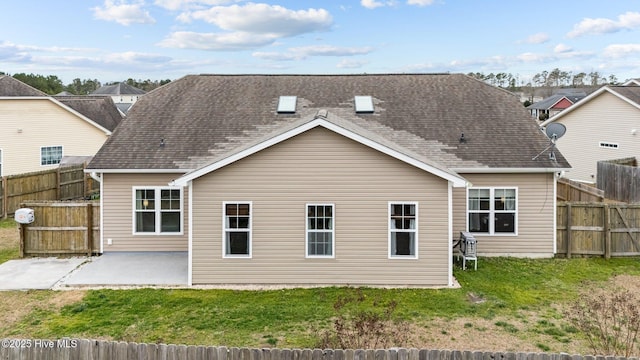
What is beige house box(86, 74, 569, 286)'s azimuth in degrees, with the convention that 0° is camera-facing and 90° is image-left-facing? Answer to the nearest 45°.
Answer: approximately 180°

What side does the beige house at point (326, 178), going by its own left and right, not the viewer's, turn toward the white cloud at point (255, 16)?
front

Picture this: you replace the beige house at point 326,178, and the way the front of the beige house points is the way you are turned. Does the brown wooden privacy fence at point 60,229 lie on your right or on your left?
on your left

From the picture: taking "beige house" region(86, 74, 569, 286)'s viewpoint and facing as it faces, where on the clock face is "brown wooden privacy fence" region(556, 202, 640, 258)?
The brown wooden privacy fence is roughly at 3 o'clock from the beige house.

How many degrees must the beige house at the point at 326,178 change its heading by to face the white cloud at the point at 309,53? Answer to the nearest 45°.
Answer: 0° — it already faces it

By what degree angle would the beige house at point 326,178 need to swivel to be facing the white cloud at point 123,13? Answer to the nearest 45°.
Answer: approximately 45° to its left

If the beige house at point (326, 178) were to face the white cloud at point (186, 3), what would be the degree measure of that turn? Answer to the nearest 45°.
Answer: approximately 45° to its left

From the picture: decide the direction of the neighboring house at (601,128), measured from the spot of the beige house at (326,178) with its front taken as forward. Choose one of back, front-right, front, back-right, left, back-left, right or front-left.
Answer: front-right

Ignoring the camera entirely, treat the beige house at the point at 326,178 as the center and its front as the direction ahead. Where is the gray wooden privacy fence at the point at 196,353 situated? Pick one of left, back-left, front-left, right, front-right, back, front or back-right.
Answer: back

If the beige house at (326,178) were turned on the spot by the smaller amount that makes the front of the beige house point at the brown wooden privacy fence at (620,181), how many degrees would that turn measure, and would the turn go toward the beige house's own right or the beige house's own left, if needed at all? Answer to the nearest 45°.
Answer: approximately 45° to the beige house's own right
